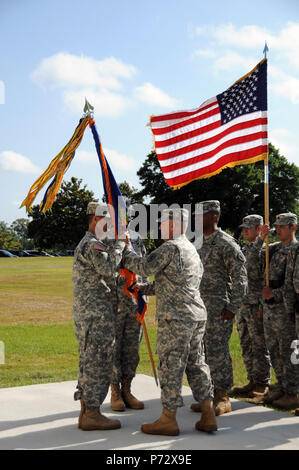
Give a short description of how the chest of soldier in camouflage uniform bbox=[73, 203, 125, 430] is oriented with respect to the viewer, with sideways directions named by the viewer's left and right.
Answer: facing to the right of the viewer

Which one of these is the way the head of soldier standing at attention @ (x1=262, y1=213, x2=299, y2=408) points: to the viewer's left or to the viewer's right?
to the viewer's left

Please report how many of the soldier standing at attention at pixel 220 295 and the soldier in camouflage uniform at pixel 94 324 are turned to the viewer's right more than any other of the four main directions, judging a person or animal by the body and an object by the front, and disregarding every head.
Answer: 1

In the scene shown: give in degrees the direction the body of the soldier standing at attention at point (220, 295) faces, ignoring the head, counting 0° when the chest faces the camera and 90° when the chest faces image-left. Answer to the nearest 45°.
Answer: approximately 45°

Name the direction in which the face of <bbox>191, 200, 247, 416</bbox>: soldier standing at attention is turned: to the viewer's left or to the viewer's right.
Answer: to the viewer's left

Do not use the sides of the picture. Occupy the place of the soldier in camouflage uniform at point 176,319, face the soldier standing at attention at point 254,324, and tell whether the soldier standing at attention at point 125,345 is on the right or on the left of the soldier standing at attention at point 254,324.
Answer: left

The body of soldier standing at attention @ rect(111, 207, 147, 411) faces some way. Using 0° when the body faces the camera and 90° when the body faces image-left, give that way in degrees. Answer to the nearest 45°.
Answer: approximately 315°

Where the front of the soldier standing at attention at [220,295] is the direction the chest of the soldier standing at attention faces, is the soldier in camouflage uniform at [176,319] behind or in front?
in front

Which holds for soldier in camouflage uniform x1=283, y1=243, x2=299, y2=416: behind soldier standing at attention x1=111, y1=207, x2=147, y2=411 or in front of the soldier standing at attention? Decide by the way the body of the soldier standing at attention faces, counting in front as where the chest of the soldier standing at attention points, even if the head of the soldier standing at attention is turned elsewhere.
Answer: in front

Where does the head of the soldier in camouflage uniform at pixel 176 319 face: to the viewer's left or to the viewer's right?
to the viewer's left
